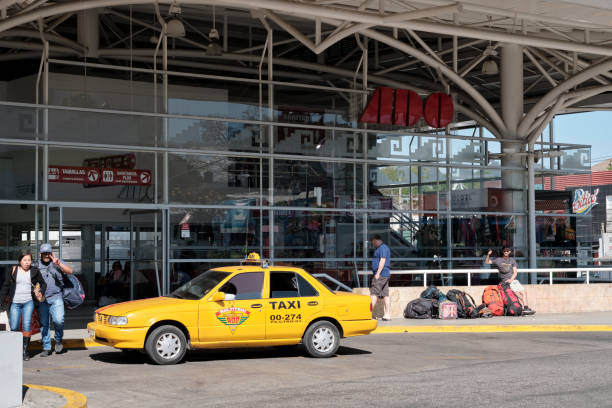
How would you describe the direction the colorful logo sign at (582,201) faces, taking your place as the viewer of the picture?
facing the viewer and to the left of the viewer

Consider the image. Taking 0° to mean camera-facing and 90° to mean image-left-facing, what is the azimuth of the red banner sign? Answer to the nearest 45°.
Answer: approximately 0°

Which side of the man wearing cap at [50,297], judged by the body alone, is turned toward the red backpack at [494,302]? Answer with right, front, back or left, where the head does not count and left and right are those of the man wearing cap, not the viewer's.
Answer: left

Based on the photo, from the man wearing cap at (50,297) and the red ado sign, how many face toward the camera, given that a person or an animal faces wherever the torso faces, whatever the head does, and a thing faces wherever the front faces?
2

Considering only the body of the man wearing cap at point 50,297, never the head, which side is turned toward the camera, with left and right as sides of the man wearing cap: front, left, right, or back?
front

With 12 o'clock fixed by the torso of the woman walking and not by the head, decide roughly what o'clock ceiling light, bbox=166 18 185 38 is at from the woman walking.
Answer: The ceiling light is roughly at 7 o'clock from the woman walking.

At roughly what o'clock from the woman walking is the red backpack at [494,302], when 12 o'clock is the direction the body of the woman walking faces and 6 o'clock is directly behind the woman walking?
The red backpack is roughly at 8 o'clock from the woman walking.

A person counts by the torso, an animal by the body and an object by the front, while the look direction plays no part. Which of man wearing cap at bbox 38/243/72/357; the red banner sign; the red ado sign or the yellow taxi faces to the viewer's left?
the yellow taxi

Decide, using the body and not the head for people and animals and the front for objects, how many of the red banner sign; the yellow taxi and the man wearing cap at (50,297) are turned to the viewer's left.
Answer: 1

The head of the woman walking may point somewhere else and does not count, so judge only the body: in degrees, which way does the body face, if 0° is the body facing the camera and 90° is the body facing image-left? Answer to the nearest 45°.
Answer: approximately 0°

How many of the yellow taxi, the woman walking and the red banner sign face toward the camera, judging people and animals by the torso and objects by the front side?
2

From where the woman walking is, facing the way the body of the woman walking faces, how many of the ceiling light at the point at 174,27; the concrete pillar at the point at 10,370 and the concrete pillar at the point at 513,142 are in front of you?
1

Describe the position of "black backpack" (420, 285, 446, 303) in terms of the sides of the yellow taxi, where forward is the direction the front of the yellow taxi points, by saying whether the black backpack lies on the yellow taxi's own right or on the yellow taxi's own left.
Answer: on the yellow taxi's own right

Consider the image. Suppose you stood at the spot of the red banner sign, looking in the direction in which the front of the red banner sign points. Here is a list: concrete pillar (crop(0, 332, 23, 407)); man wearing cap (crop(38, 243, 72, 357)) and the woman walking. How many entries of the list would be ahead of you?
3
